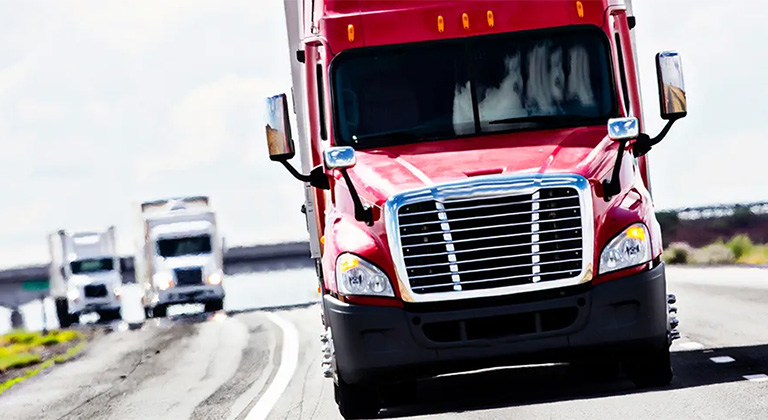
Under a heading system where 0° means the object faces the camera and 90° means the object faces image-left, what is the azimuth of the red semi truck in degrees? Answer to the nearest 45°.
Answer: approximately 0°

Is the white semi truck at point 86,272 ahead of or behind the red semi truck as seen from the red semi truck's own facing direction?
behind

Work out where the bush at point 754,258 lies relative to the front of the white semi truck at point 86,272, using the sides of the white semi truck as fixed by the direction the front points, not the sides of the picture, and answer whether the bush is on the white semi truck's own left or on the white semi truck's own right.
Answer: on the white semi truck's own left

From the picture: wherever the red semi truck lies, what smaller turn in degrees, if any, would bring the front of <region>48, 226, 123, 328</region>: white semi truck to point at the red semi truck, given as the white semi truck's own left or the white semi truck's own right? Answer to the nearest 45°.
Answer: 0° — it already faces it

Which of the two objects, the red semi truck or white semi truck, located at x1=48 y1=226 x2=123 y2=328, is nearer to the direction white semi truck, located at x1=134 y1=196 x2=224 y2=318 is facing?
the red semi truck

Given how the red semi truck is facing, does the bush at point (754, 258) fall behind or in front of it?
behind

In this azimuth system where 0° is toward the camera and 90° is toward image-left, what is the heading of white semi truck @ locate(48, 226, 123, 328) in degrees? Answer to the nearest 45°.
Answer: approximately 0°

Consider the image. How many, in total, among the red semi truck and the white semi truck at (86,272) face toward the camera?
2

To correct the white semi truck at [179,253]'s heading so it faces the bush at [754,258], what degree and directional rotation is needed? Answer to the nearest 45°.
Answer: approximately 90° to its left

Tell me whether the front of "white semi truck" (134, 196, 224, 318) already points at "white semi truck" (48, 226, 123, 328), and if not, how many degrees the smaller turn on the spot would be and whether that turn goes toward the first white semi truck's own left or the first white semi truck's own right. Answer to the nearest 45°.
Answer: approximately 135° to the first white semi truck's own right
